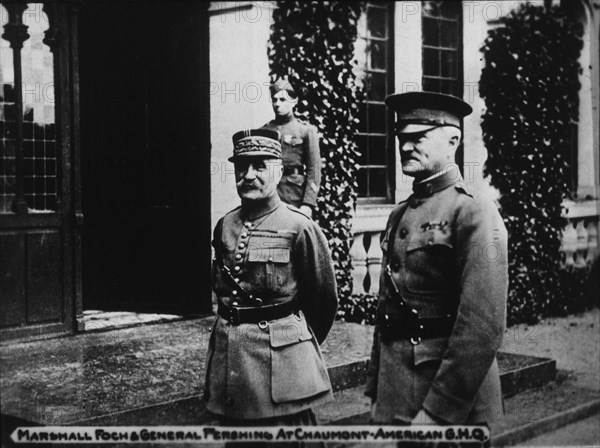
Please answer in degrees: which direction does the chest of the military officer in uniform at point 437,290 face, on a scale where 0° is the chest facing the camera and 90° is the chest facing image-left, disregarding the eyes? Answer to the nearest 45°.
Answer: approximately 45°

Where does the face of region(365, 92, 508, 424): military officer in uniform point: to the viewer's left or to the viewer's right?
to the viewer's left

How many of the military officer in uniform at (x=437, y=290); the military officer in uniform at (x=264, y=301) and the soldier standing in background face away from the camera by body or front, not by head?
0

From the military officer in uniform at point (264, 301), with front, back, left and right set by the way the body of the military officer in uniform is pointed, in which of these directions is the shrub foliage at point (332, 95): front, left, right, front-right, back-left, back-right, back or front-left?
back-right

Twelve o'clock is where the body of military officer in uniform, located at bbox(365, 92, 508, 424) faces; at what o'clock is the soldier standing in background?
The soldier standing in background is roughly at 4 o'clock from the military officer in uniform.

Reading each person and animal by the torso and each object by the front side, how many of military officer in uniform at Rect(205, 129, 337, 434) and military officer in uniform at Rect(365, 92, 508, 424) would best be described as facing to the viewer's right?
0

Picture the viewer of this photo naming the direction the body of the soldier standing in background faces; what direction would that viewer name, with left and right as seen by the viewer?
facing the viewer and to the left of the viewer

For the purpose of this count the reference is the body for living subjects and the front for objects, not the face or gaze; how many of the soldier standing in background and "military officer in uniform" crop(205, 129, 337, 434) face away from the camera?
0

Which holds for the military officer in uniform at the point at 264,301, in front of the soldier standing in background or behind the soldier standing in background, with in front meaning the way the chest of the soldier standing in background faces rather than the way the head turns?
in front

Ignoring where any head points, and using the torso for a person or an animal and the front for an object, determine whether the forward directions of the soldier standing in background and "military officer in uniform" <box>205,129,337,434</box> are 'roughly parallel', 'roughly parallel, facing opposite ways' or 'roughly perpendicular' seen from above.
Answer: roughly parallel

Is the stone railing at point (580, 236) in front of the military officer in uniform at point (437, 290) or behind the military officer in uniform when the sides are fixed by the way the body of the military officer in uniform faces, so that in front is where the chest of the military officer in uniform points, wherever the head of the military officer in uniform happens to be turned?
behind

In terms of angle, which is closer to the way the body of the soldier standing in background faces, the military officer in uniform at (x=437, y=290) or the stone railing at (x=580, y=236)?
the military officer in uniform
